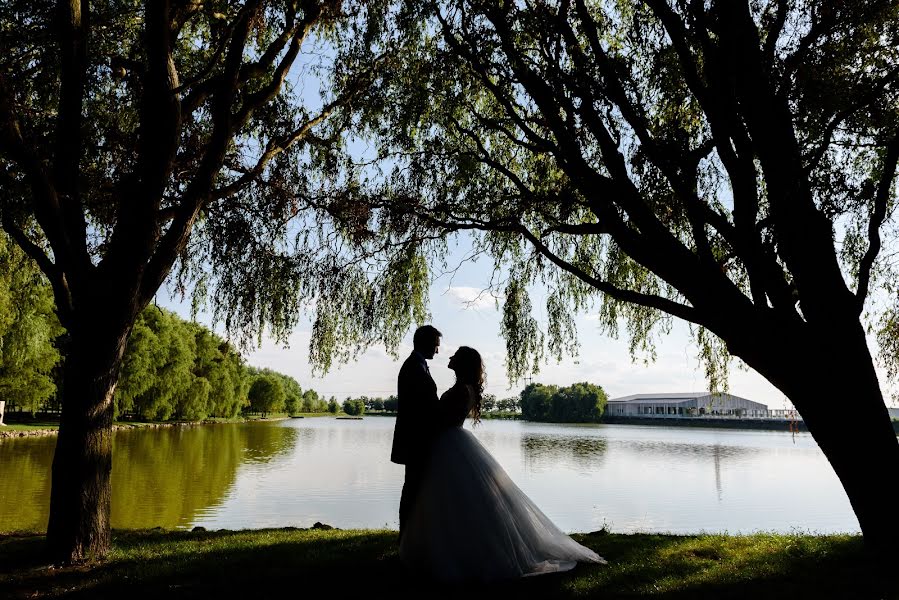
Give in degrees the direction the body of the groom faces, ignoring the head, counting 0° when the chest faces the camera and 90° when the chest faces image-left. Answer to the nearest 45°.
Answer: approximately 270°

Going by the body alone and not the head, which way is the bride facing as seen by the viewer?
to the viewer's left

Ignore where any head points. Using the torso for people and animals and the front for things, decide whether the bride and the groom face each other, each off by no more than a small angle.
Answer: yes

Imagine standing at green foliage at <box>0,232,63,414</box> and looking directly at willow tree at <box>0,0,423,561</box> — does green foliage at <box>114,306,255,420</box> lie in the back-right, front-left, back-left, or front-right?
back-left

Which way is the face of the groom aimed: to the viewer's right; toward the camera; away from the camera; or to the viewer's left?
to the viewer's right

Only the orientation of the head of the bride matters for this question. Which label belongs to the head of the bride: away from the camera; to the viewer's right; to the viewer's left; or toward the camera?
to the viewer's left

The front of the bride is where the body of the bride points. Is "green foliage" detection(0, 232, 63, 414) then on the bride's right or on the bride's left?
on the bride's right

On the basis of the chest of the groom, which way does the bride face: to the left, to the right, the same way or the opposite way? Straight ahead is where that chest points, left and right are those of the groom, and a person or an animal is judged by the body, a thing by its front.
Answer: the opposite way

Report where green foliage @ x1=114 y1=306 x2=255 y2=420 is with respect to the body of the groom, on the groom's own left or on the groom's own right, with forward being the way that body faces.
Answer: on the groom's own left
